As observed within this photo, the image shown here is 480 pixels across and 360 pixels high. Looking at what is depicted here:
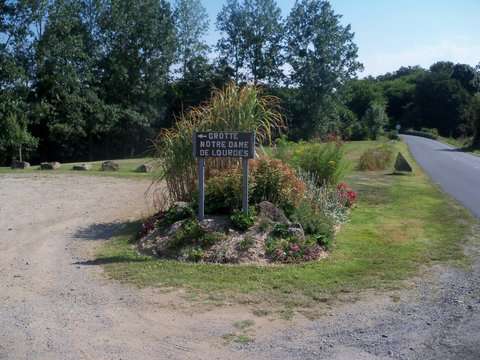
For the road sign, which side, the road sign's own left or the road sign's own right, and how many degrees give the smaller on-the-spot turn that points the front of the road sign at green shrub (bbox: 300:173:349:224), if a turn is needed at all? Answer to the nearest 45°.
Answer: approximately 135° to the road sign's own left

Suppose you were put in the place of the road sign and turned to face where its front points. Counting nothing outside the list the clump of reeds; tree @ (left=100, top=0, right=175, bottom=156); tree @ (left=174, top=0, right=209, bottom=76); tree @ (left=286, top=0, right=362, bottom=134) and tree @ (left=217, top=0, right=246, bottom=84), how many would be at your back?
5

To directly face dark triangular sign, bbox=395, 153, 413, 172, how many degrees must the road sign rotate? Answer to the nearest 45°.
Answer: approximately 135° to its left

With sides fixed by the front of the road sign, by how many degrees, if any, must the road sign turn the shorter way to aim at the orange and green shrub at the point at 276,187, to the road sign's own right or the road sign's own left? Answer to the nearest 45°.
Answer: approximately 135° to the road sign's own left

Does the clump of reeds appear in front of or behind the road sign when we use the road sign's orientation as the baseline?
behind

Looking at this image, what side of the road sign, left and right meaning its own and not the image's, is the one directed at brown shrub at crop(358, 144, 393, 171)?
back

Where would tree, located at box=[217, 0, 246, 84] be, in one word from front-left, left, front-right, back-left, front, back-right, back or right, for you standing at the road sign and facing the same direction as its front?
back

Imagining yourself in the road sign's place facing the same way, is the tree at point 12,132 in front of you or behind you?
behind

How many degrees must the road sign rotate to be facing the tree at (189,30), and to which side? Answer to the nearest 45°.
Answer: approximately 180°

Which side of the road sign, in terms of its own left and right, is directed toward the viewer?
front

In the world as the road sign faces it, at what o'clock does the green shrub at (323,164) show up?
The green shrub is roughly at 7 o'clock from the road sign.

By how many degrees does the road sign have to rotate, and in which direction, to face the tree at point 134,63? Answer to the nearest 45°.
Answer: approximately 180°

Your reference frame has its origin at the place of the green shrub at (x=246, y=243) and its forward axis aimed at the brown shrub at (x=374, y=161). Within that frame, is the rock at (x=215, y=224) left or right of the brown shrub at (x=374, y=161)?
left

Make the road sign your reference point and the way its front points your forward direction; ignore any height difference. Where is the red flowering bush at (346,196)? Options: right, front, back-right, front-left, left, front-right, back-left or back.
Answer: back-left

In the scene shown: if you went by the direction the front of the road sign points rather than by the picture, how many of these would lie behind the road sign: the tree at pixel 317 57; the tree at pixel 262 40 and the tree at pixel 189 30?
3
